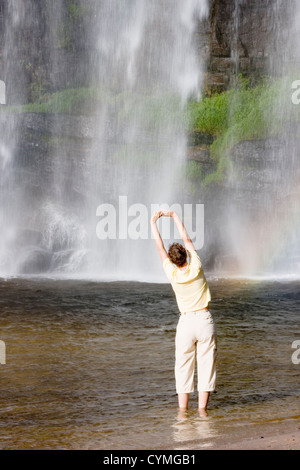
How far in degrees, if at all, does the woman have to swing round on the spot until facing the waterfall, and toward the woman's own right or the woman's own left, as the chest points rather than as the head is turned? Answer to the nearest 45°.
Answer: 0° — they already face it

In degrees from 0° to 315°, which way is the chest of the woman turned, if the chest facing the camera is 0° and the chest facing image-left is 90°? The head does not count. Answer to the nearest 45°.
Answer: approximately 180°

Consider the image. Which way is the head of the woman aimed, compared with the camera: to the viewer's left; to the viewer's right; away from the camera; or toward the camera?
away from the camera

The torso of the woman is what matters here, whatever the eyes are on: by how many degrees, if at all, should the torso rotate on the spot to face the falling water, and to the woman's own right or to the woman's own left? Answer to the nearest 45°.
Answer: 0° — they already face it
